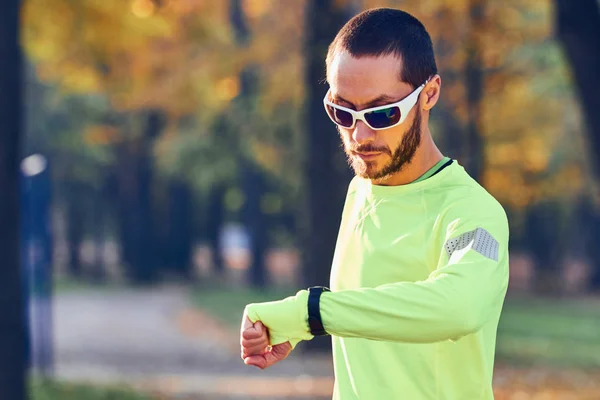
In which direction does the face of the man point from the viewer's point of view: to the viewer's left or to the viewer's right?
to the viewer's left

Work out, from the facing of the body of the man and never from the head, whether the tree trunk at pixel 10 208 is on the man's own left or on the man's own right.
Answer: on the man's own right

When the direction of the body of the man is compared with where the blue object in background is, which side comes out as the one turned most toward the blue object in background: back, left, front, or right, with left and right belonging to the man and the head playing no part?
right

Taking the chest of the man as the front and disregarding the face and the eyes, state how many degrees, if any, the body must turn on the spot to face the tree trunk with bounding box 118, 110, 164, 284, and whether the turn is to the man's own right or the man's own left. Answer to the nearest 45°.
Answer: approximately 135° to the man's own right

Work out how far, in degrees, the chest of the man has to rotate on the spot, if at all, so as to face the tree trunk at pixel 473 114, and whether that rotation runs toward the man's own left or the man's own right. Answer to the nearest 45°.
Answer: approximately 135° to the man's own right

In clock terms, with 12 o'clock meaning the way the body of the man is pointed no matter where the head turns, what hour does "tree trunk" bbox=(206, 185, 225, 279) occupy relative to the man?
The tree trunk is roughly at 4 o'clock from the man.

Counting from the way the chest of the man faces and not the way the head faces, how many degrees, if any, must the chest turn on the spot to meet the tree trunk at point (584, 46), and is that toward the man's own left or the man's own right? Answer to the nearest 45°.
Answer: approximately 135° to the man's own right

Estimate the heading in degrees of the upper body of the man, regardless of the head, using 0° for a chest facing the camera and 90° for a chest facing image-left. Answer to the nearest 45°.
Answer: approximately 45°

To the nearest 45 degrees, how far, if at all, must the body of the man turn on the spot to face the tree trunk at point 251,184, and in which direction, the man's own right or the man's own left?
approximately 135° to the man's own right
